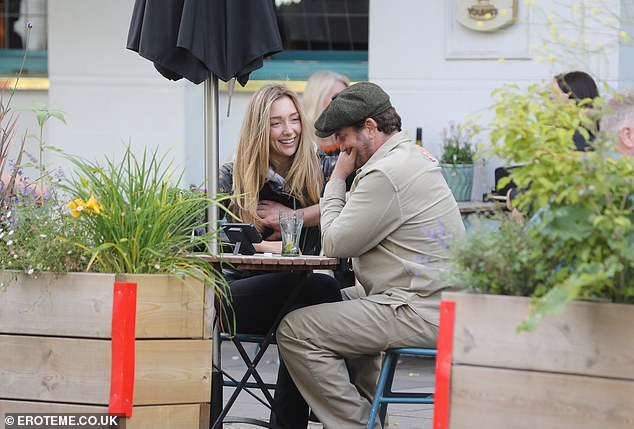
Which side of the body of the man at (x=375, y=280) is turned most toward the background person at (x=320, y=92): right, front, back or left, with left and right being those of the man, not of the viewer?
right

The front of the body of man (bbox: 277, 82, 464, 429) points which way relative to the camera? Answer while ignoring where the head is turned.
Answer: to the viewer's left

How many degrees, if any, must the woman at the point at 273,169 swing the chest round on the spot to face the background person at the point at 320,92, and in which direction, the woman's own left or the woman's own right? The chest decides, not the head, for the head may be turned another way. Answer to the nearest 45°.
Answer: approximately 135° to the woman's own left

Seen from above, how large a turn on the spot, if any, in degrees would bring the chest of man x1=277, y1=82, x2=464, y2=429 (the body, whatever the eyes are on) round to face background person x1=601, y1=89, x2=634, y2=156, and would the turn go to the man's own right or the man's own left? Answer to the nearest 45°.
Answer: approximately 180°
